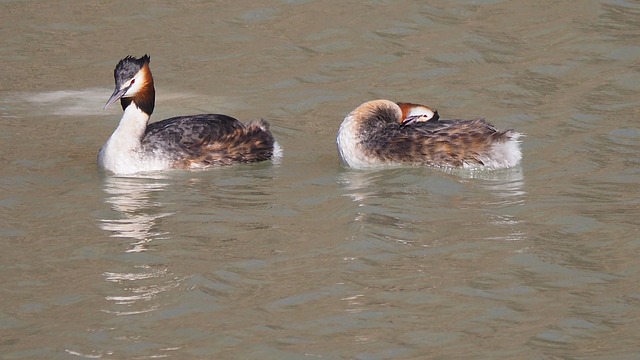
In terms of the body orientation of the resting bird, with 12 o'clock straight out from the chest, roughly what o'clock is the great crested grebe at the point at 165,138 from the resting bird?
The great crested grebe is roughly at 12 o'clock from the resting bird.

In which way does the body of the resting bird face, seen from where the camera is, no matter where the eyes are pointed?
to the viewer's left
